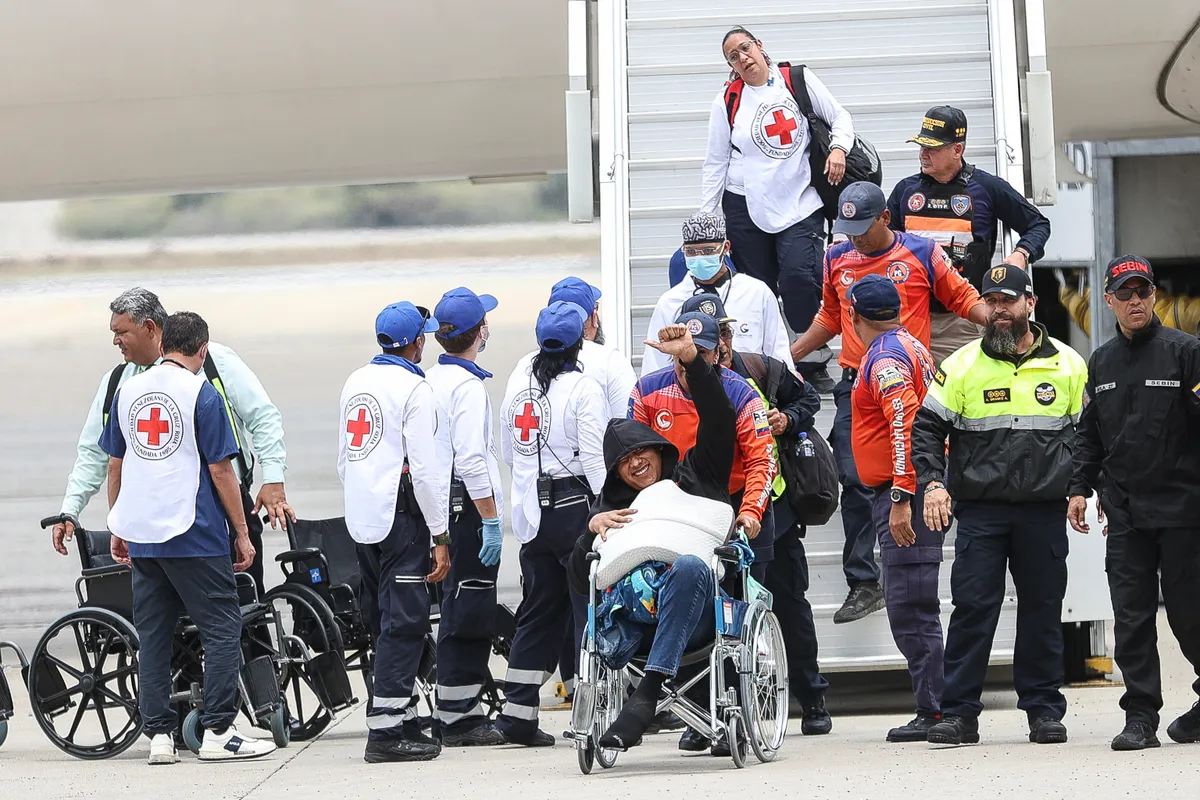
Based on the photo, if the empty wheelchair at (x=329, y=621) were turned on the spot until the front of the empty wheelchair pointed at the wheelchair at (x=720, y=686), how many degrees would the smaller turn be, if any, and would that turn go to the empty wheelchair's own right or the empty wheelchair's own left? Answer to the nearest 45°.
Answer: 0° — it already faces it

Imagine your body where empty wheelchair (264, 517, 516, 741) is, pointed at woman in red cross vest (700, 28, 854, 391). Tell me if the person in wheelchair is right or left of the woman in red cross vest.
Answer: right

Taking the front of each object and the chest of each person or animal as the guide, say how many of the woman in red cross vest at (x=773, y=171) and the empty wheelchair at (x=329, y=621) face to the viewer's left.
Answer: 0

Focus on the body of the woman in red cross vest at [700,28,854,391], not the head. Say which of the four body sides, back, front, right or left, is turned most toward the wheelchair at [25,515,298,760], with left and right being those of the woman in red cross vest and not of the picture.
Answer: right

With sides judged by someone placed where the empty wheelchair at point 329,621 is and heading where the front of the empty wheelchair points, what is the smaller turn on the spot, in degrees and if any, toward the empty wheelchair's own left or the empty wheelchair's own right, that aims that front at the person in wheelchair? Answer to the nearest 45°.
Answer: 0° — it already faces them

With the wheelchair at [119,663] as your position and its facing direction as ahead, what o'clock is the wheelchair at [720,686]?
the wheelchair at [720,686] is roughly at 12 o'clock from the wheelchair at [119,663].
